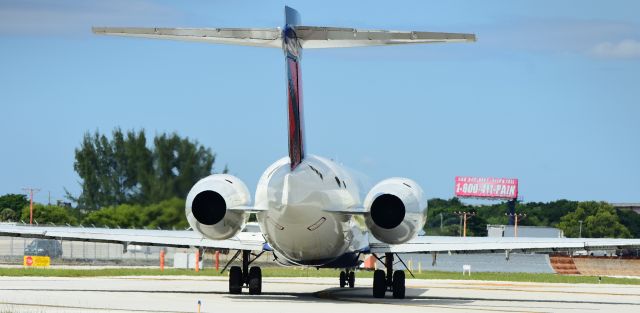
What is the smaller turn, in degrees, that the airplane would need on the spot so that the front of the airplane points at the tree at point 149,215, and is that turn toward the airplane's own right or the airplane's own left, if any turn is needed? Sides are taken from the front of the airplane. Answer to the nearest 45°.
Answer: approximately 45° to the airplane's own left

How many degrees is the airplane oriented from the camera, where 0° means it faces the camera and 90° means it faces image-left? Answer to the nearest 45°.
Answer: approximately 180°

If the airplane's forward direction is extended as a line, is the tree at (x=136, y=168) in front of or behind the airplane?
in front
